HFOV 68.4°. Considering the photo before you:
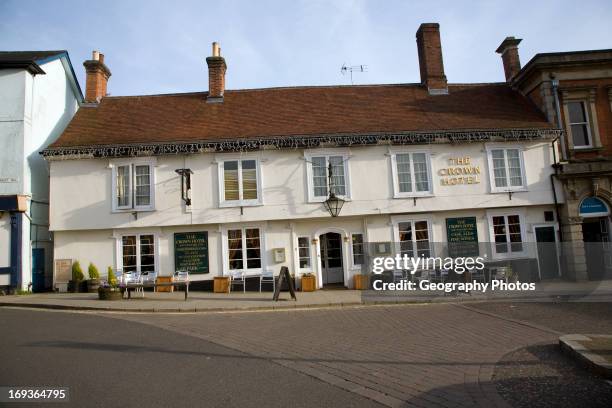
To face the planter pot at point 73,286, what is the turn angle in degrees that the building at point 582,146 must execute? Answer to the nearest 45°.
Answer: approximately 45° to its right

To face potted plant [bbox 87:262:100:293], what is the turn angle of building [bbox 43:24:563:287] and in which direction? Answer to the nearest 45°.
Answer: approximately 90° to its right

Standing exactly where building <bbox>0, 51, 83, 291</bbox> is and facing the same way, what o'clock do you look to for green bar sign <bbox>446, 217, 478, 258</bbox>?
The green bar sign is roughly at 10 o'clock from the building.

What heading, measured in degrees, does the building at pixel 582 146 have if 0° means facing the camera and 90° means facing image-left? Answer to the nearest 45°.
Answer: approximately 0°

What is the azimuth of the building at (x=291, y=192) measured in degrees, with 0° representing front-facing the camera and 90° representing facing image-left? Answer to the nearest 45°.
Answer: approximately 0°

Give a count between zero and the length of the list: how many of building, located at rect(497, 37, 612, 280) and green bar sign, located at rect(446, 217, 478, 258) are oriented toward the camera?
2

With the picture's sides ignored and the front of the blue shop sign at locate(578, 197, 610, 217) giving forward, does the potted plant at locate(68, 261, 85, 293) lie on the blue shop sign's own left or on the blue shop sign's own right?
on the blue shop sign's own right

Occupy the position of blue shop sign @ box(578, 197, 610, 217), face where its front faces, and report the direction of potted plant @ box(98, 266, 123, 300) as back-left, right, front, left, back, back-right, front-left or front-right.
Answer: front-right

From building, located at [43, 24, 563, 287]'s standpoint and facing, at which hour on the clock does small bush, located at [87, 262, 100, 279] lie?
The small bush is roughly at 3 o'clock from the building.

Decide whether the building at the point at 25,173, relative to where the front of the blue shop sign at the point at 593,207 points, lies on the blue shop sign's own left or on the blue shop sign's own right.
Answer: on the blue shop sign's own right
